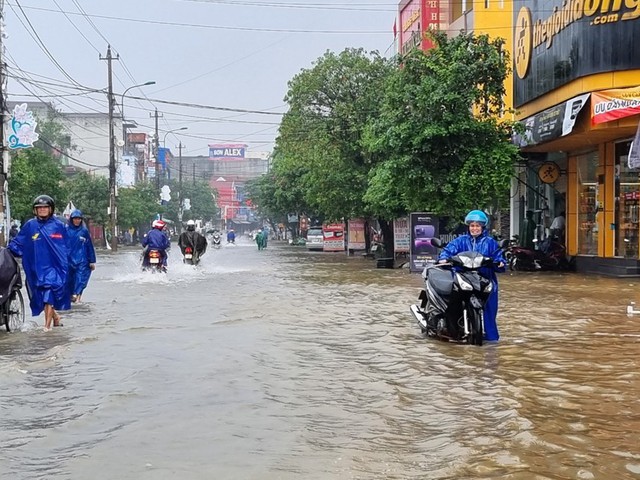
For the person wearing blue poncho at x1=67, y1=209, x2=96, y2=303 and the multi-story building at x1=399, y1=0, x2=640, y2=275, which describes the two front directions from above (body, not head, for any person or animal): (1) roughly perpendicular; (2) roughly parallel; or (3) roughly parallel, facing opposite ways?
roughly perpendicular

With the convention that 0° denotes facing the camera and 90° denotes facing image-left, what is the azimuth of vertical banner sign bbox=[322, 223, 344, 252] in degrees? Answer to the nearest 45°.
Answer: approximately 0°

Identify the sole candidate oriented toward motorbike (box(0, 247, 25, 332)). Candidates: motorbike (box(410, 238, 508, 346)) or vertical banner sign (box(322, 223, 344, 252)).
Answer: the vertical banner sign

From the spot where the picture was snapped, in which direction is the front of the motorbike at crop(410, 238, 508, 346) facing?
facing the viewer and to the right of the viewer

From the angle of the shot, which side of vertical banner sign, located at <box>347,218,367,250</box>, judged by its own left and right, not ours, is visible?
front

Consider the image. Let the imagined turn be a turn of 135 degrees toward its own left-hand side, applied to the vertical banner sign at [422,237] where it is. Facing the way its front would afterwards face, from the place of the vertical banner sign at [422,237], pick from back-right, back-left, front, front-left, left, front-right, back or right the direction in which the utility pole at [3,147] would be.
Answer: back-left

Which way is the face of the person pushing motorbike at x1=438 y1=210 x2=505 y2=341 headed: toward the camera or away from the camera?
toward the camera

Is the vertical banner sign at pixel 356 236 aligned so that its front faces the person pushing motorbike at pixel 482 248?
yes

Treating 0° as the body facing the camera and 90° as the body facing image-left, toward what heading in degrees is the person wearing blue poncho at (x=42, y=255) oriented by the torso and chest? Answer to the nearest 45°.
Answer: approximately 0°

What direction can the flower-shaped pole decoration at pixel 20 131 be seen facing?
toward the camera

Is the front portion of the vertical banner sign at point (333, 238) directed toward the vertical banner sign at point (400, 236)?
yes

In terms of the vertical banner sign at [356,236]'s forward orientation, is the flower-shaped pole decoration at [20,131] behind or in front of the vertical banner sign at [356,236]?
in front

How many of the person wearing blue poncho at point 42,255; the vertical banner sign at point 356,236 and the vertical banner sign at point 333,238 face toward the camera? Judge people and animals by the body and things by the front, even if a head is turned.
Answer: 3

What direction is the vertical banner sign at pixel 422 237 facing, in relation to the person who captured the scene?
facing the viewer

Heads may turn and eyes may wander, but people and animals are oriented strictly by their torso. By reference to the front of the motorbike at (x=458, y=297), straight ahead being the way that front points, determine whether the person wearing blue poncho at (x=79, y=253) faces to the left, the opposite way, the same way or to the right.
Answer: the same way

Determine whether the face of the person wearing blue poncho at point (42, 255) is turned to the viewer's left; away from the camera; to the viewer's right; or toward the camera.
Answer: toward the camera
